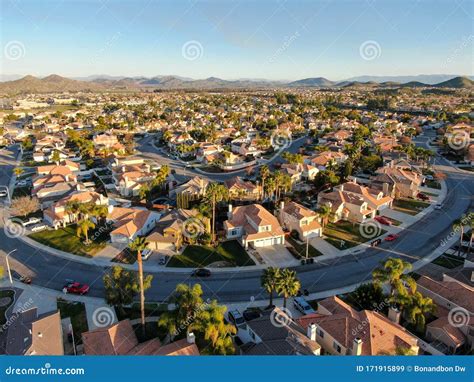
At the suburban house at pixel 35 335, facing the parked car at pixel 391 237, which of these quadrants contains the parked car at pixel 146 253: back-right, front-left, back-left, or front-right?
front-left

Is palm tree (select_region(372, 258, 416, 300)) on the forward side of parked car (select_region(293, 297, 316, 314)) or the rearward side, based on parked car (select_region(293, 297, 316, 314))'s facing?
on the forward side

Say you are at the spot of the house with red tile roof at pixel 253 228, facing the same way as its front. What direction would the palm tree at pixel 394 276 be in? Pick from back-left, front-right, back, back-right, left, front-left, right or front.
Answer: front-left

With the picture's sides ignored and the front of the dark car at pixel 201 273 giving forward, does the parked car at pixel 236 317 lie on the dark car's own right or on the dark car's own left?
on the dark car's own left

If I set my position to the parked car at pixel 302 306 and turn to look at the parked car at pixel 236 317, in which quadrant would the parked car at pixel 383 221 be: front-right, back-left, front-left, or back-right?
back-right

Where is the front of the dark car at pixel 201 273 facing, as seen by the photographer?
facing to the left of the viewer

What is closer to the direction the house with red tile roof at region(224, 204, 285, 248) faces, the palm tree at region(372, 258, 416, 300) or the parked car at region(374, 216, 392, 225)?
the palm tree

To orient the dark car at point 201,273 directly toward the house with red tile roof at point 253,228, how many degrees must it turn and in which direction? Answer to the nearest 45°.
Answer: approximately 135° to its right

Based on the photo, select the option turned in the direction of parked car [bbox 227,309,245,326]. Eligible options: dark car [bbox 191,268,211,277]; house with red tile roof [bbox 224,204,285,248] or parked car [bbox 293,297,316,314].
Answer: the house with red tile roof

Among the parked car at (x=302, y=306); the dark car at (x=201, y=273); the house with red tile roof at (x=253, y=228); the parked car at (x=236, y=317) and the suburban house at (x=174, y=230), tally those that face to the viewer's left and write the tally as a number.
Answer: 1

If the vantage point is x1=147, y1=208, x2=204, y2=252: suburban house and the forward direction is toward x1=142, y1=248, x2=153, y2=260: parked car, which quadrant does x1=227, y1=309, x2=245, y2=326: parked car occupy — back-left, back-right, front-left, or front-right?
front-left

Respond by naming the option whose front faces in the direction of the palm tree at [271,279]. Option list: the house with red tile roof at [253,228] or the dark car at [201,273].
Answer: the house with red tile roof

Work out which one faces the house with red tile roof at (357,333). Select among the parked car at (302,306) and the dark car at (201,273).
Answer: the parked car

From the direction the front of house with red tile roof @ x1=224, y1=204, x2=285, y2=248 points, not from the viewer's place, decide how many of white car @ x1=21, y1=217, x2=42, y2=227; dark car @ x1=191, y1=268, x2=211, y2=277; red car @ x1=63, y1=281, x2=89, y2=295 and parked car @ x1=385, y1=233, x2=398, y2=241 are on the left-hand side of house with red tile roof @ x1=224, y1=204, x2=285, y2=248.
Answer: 1

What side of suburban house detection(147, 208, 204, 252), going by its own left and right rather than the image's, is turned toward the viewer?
front
